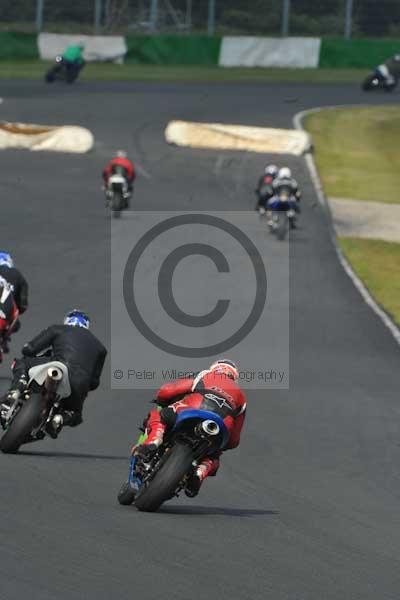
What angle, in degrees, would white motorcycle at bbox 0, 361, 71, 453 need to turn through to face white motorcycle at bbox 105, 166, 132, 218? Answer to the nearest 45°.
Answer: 0° — it already faces it

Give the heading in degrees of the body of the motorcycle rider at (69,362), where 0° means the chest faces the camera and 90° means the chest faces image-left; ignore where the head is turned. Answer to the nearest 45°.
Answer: approximately 180°

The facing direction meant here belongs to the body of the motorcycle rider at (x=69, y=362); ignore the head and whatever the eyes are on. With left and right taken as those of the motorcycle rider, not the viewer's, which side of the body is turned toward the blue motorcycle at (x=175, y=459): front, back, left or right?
back

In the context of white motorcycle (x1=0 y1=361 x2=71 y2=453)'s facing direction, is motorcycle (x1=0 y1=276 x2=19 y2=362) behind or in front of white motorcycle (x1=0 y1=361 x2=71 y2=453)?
in front

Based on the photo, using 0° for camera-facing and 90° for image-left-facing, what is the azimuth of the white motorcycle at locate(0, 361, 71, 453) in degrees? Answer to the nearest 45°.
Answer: approximately 180°

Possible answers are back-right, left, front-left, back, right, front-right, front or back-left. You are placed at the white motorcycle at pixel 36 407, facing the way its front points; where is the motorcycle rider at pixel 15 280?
front

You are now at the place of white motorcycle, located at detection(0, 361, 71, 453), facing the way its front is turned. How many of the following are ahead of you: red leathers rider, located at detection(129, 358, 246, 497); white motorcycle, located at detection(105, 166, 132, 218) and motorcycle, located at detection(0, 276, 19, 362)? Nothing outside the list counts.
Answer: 2

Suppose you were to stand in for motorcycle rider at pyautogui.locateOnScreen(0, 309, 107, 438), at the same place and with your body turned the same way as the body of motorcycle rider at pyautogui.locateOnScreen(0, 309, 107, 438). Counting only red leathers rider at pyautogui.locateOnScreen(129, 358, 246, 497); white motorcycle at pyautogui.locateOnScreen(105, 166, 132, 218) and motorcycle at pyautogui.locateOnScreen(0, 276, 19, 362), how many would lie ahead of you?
2

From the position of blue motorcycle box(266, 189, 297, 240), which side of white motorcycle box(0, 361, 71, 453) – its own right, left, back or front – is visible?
front

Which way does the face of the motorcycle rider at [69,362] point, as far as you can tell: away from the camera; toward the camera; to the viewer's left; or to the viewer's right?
away from the camera
